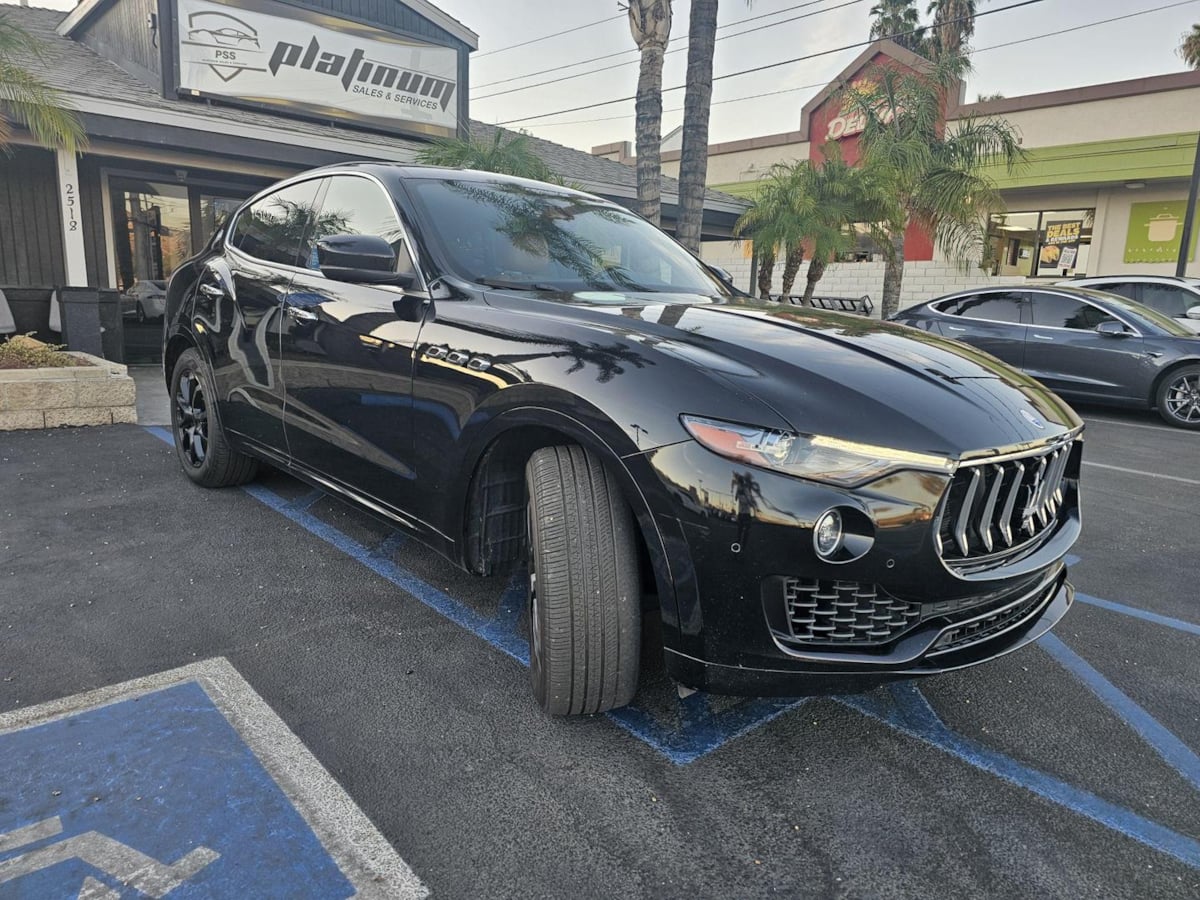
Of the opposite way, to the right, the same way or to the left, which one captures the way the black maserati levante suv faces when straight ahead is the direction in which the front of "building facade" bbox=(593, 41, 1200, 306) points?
to the left

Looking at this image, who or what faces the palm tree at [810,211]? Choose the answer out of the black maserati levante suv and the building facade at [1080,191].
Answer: the building facade

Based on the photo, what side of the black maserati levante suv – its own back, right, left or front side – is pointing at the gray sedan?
left

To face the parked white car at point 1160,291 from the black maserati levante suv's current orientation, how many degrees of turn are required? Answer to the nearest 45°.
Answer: approximately 90° to its left

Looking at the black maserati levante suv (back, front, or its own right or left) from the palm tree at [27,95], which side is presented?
back

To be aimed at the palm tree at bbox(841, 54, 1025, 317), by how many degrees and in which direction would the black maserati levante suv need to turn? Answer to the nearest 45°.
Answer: approximately 135° to its left

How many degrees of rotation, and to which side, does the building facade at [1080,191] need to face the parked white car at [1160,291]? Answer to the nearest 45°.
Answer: approximately 45° to its left

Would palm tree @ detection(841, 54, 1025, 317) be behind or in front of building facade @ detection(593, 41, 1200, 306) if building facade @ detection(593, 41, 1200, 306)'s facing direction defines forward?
in front

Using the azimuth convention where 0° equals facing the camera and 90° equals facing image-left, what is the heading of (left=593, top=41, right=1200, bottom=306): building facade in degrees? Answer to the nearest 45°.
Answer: approximately 45°

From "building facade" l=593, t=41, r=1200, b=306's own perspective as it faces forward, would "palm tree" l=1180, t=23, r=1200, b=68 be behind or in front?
behind

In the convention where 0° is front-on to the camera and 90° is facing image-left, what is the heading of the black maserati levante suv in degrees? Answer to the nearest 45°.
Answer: approximately 315°

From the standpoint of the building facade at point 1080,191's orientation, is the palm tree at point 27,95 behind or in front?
in front
